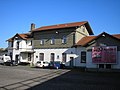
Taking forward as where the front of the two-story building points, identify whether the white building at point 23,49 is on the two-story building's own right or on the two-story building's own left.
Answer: on the two-story building's own right

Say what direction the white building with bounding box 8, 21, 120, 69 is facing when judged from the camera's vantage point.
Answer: facing the viewer and to the left of the viewer
